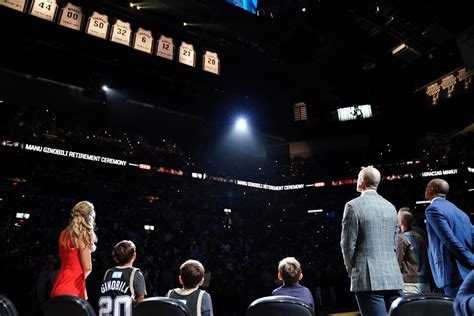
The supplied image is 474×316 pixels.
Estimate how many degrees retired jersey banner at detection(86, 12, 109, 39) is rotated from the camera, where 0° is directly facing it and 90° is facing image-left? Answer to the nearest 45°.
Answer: approximately 0°

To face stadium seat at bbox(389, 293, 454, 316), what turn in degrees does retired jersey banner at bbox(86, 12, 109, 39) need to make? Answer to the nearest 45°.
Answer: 0° — it already faces it

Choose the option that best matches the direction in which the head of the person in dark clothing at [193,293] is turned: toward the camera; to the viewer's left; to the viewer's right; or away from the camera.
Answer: away from the camera

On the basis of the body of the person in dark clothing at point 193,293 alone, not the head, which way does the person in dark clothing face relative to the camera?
away from the camera

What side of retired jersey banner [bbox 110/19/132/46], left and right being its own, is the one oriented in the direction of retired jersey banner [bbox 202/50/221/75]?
left

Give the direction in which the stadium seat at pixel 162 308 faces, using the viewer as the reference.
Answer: facing away from the viewer

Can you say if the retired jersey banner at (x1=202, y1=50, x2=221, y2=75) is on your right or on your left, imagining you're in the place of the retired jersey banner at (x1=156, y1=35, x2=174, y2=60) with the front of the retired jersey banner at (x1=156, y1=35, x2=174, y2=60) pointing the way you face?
on your left

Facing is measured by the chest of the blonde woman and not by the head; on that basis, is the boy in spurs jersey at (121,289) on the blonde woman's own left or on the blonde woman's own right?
on the blonde woman's own right

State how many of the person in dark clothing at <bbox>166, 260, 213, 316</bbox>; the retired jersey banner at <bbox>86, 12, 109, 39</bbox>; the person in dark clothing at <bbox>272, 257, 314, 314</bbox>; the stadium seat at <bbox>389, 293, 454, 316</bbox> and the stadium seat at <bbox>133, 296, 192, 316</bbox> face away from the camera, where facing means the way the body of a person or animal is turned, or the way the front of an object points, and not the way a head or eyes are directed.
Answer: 4

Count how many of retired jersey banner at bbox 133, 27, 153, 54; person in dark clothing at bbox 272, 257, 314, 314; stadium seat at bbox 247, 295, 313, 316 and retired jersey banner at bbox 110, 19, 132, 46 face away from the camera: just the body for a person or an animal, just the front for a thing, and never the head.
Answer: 2

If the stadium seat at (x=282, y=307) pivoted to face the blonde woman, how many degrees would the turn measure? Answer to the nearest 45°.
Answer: approximately 45° to its left

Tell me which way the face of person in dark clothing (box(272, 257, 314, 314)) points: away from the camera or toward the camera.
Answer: away from the camera
